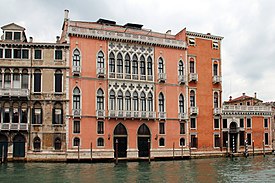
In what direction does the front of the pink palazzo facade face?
toward the camera

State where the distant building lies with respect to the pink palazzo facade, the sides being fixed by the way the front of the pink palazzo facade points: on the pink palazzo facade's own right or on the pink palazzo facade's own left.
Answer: on the pink palazzo facade's own left

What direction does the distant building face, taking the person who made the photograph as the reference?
facing the viewer

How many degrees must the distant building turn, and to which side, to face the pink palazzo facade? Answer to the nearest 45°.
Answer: approximately 45° to its right

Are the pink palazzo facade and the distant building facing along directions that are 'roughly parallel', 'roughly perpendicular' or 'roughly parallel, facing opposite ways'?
roughly parallel

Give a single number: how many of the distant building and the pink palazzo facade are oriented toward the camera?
2
